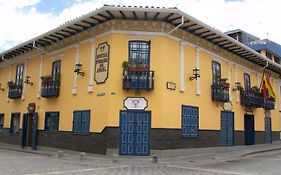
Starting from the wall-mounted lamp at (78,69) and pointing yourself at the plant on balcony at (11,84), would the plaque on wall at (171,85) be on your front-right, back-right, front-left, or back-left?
back-right

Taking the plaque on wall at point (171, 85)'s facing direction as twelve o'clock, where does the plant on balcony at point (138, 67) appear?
The plant on balcony is roughly at 2 o'clock from the plaque on wall.

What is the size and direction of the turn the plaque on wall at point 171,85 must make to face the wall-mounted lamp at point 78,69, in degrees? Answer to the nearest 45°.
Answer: approximately 90° to its right

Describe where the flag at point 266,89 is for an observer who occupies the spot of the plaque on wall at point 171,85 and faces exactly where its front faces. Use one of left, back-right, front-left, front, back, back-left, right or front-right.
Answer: back-left

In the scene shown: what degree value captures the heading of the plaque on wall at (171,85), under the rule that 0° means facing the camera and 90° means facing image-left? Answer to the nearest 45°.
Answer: approximately 0°

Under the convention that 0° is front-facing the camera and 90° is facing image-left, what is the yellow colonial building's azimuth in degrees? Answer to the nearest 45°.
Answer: approximately 0°
